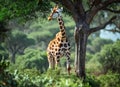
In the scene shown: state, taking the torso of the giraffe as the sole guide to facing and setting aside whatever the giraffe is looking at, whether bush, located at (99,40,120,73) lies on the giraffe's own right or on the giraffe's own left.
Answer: on the giraffe's own left

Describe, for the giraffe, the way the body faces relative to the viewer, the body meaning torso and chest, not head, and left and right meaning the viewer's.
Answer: facing the viewer and to the right of the viewer

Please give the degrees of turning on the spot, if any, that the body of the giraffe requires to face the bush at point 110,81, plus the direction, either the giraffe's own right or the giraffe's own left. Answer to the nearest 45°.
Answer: approximately 45° to the giraffe's own left
